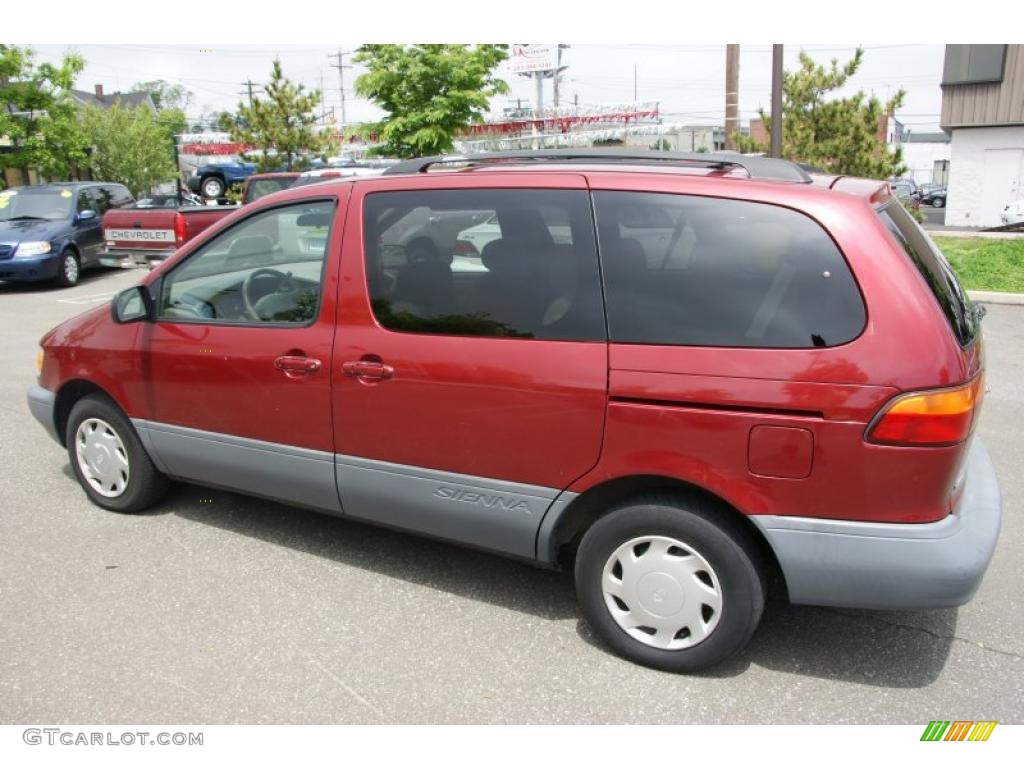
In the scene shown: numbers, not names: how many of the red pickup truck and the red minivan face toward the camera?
0

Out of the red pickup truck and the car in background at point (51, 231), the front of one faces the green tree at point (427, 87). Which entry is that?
the red pickup truck

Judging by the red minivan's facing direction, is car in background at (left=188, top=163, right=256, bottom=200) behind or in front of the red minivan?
in front

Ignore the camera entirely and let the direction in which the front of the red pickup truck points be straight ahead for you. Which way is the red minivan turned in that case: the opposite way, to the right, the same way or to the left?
to the left

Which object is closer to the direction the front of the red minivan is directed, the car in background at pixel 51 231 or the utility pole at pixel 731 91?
the car in background

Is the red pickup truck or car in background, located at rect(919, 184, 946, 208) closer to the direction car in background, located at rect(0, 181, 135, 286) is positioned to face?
the red pickup truck

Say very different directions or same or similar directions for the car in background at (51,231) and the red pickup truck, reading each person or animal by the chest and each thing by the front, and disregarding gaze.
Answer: very different directions

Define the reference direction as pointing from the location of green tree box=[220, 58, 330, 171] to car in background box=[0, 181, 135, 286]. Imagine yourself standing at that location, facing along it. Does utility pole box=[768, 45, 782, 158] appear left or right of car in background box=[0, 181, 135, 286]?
left

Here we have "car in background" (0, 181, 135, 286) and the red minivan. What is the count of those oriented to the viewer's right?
0

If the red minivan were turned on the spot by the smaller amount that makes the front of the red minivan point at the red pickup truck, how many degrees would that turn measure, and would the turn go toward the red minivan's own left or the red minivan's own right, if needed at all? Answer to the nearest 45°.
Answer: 0° — it already faces it

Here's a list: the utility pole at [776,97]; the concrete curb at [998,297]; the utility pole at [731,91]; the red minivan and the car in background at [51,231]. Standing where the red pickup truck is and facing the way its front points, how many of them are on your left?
1

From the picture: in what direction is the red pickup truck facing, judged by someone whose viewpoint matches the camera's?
facing away from the viewer and to the right of the viewer

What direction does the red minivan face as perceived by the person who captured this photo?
facing away from the viewer and to the left of the viewer
